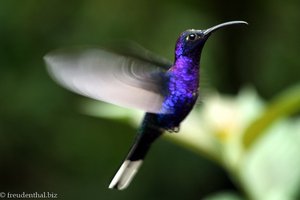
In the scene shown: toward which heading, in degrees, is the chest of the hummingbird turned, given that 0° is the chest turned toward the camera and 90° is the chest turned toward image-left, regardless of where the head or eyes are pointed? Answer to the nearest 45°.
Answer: approximately 270°
